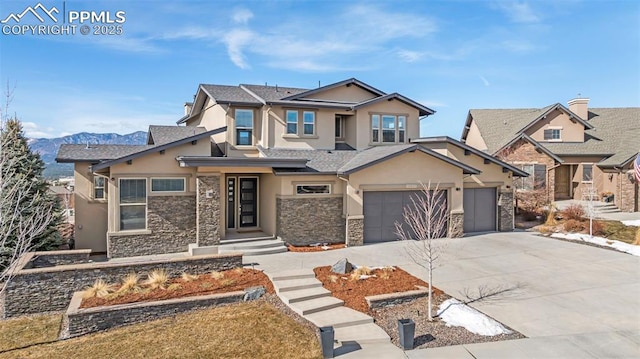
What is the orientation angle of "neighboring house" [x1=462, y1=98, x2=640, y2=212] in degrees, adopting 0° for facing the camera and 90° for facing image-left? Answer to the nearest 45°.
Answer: approximately 0°

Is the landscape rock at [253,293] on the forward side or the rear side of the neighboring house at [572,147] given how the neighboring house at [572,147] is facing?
on the forward side

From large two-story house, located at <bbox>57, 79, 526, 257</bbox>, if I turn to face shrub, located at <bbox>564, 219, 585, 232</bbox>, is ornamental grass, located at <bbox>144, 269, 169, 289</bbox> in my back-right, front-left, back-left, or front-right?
back-right

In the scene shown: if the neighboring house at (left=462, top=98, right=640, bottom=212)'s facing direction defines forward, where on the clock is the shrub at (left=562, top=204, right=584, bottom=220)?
The shrub is roughly at 12 o'clock from the neighboring house.

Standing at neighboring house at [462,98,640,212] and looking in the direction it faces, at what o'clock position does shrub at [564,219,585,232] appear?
The shrub is roughly at 12 o'clock from the neighboring house.

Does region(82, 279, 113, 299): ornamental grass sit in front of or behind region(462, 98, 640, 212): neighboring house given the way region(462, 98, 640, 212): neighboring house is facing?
in front
